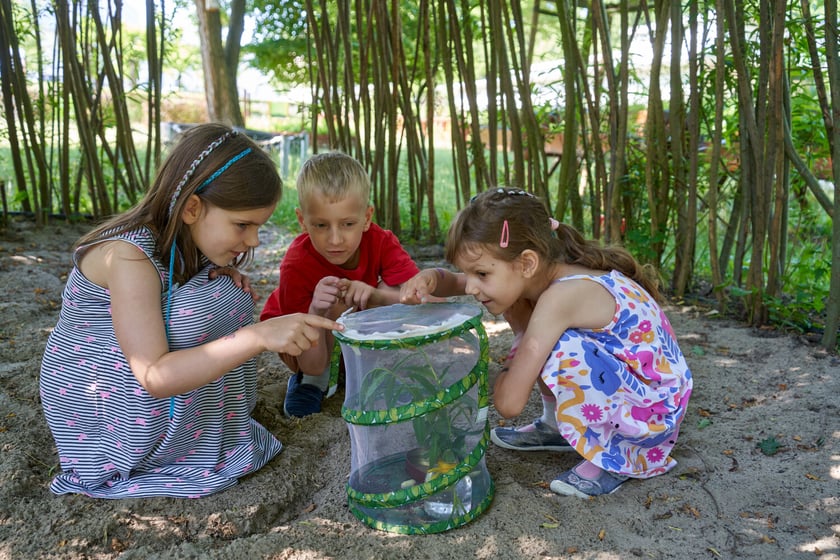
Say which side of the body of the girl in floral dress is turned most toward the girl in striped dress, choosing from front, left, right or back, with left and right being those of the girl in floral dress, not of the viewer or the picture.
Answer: front

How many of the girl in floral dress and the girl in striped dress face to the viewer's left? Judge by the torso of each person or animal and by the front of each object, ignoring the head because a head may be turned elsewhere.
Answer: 1

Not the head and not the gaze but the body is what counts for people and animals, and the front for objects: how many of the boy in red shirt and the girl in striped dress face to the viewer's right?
1

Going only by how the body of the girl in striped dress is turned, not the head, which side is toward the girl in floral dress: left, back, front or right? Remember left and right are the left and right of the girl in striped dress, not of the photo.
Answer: front

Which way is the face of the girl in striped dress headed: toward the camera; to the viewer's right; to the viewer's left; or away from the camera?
to the viewer's right

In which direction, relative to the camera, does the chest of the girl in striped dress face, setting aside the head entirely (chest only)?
to the viewer's right

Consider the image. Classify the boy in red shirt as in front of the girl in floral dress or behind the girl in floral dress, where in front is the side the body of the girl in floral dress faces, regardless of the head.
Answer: in front

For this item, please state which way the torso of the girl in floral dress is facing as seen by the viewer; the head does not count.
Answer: to the viewer's left

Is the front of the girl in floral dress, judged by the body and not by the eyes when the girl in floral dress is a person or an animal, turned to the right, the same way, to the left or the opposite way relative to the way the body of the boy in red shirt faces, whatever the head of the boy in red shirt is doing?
to the right

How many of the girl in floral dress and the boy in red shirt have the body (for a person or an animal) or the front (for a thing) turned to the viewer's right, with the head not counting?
0
